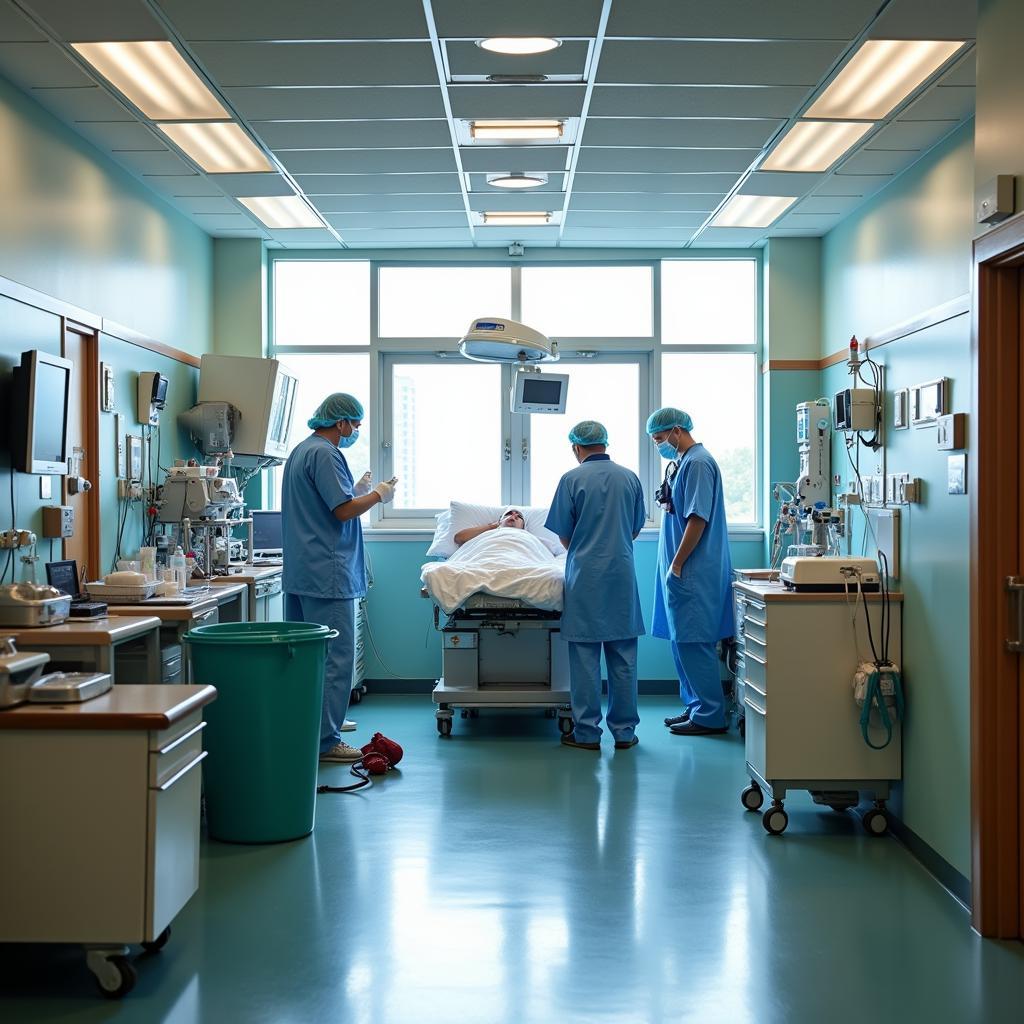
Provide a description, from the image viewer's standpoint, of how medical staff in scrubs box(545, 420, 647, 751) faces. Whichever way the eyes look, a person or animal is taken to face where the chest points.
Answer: facing away from the viewer

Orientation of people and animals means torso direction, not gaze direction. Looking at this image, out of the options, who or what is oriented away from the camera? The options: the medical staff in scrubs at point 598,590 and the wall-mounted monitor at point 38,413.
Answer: the medical staff in scrubs

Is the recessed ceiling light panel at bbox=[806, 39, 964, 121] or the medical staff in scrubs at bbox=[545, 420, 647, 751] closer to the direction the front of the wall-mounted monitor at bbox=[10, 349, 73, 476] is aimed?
the recessed ceiling light panel

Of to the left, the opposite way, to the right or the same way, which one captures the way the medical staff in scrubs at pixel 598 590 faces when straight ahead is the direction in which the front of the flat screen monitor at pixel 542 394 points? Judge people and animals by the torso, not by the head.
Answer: the opposite way

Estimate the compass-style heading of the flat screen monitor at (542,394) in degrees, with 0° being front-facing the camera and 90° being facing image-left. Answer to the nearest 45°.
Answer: approximately 0°

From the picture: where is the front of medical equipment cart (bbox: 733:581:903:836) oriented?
to the viewer's left

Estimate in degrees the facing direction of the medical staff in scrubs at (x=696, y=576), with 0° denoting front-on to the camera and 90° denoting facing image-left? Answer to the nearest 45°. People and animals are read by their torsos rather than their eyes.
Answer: approximately 90°

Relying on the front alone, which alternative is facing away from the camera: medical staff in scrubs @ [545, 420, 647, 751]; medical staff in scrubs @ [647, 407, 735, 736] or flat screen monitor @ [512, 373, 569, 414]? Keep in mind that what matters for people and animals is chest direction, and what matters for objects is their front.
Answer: medical staff in scrubs @ [545, 420, 647, 751]

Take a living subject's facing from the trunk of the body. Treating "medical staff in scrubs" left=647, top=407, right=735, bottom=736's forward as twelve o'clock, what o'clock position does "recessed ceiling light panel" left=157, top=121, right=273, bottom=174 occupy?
The recessed ceiling light panel is roughly at 11 o'clock from the medical staff in scrubs.

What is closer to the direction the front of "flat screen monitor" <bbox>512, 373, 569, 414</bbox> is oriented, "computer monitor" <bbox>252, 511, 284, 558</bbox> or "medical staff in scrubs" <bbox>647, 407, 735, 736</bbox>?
the medical staff in scrubs

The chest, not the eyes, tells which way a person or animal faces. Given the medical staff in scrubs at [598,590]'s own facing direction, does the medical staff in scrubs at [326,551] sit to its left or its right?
on its left
